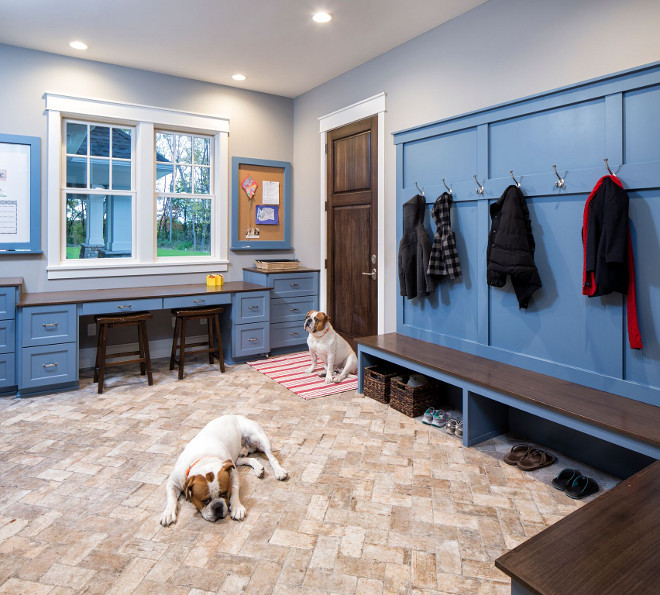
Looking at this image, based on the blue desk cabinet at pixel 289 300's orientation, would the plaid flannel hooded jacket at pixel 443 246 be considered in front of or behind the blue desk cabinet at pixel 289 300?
in front

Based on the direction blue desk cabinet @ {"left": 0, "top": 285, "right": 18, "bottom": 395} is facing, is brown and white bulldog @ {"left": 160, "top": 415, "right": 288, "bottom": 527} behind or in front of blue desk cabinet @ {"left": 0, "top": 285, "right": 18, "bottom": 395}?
in front

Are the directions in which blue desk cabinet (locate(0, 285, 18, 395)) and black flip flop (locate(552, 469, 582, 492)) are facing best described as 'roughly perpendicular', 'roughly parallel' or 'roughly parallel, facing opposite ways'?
roughly perpendicular

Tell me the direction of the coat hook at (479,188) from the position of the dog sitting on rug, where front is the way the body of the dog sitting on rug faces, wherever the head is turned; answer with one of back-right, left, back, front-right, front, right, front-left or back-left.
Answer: left

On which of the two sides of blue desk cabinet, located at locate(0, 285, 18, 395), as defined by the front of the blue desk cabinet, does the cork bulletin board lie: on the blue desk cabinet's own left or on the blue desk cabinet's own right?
on the blue desk cabinet's own left

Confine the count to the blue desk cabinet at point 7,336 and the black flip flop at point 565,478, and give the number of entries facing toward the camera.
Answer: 1

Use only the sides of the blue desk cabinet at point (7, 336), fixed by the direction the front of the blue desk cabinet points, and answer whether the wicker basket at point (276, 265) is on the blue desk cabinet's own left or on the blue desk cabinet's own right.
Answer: on the blue desk cabinet's own left

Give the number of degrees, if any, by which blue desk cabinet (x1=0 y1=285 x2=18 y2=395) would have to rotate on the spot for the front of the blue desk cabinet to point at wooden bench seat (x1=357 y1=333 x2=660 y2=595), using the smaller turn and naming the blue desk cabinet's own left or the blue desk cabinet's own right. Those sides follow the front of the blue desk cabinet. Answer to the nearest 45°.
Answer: approximately 45° to the blue desk cabinet's own left

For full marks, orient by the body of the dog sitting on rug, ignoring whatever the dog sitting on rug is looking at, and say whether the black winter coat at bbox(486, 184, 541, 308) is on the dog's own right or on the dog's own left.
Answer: on the dog's own left

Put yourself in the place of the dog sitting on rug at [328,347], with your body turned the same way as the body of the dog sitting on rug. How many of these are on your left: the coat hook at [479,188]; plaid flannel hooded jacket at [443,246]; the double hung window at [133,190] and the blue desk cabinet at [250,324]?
2
